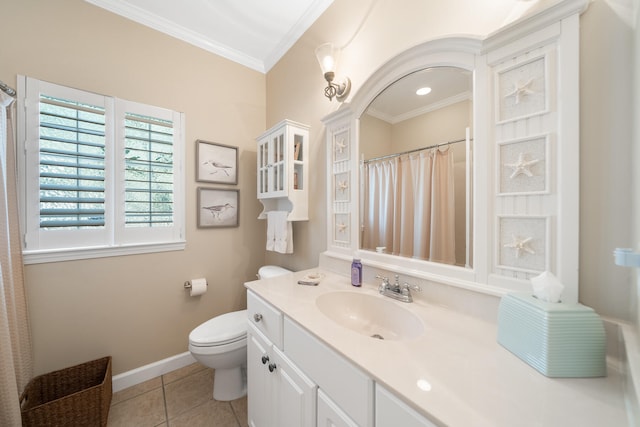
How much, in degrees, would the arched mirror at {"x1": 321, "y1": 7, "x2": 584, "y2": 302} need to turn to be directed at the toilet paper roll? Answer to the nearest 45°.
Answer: approximately 45° to its right

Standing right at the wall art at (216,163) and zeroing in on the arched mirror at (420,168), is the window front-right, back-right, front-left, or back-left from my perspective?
back-right

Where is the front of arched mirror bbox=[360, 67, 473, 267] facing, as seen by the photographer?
facing the viewer and to the left of the viewer

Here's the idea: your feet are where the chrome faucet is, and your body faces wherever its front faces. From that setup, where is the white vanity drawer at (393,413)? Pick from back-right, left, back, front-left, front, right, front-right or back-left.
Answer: front-left

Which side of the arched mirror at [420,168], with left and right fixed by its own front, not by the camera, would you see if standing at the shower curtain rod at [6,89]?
front

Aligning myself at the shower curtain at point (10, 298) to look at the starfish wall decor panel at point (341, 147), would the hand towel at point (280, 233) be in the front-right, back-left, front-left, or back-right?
front-left

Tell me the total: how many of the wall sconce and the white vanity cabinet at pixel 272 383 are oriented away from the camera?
0

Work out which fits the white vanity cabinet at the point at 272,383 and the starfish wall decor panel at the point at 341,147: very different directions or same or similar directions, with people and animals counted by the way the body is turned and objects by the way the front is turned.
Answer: same or similar directions

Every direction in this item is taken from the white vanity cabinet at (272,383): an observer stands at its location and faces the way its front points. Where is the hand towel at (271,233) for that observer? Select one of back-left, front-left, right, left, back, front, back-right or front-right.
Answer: back-right

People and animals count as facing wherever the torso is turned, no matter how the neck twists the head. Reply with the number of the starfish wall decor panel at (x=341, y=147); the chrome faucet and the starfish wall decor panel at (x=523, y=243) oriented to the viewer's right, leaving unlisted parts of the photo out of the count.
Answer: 0

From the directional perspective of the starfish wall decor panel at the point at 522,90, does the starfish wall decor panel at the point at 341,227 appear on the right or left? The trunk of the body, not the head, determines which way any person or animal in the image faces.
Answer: on its right

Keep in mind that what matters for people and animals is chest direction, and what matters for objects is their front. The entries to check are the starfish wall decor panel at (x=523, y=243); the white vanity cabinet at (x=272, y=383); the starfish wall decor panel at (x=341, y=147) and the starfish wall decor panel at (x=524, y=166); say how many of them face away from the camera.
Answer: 0

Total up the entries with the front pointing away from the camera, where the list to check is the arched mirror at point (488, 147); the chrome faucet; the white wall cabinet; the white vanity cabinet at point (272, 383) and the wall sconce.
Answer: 0

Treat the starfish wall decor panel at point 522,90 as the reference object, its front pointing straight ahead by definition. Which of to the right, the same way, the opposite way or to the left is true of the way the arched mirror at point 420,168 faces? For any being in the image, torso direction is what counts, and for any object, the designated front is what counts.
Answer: the same way
